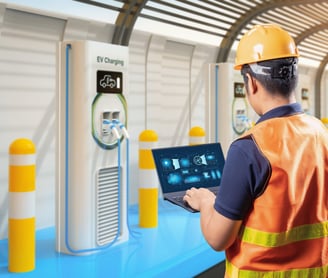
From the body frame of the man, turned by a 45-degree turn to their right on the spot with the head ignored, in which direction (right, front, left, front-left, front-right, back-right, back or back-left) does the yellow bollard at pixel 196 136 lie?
front

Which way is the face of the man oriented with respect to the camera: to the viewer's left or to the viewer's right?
to the viewer's left

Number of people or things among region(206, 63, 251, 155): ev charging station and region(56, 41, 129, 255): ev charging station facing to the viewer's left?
0

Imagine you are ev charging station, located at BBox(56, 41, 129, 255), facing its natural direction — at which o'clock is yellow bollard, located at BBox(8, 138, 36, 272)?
The yellow bollard is roughly at 3 o'clock from the ev charging station.

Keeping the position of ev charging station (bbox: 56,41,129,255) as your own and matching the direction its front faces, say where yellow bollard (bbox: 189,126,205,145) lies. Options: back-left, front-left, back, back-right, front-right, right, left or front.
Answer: left

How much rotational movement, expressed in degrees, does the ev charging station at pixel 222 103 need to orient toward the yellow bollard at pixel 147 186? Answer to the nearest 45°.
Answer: approximately 90° to its right

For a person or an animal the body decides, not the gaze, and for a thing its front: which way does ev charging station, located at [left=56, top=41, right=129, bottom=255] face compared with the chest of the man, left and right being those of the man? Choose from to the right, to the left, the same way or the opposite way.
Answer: the opposite way

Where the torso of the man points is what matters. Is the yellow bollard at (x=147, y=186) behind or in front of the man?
in front

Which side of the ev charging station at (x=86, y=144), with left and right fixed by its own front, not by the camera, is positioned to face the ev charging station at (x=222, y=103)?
left

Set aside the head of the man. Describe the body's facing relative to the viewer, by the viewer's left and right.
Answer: facing away from the viewer and to the left of the viewer

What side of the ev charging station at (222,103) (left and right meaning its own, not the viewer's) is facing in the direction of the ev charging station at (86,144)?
right

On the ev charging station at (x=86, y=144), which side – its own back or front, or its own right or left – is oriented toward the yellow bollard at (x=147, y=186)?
left

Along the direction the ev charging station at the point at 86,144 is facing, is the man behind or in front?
in front

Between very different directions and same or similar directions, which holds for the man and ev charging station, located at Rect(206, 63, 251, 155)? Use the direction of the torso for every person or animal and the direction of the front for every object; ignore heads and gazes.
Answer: very different directions

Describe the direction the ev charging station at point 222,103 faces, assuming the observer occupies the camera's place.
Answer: facing the viewer and to the right of the viewer

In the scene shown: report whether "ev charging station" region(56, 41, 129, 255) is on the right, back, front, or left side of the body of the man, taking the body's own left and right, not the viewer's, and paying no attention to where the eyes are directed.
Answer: front
